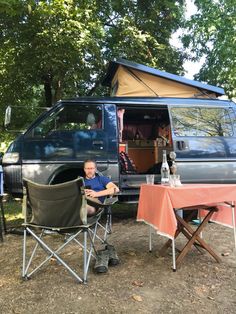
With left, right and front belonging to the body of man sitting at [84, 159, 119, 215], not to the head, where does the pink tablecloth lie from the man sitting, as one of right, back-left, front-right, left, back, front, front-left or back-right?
left

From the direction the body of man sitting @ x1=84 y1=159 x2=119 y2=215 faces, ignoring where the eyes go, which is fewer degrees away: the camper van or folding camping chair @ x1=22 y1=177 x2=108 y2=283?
the folding camping chair

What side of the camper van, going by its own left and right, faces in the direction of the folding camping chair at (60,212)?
left

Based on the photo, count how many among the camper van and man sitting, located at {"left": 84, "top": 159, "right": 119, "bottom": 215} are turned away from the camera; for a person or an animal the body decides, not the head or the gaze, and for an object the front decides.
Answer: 0

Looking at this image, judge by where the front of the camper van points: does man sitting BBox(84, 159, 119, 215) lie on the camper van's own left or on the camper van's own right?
on the camper van's own left

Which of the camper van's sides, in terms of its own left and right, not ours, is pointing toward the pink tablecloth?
left

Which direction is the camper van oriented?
to the viewer's left

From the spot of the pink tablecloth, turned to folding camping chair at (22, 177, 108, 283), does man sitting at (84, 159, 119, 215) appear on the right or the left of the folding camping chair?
right
